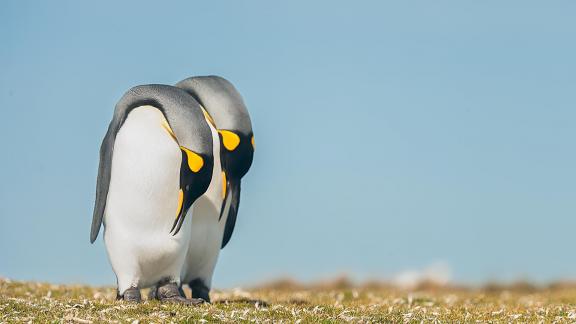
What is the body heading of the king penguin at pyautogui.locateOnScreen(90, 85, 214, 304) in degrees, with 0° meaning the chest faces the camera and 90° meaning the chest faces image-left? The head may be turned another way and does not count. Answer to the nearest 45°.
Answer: approximately 315°

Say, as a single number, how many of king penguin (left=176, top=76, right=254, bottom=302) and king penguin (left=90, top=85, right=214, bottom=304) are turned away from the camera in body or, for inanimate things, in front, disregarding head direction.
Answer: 0

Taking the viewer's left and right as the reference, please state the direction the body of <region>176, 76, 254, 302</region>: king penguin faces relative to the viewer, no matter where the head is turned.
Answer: facing the viewer and to the right of the viewer

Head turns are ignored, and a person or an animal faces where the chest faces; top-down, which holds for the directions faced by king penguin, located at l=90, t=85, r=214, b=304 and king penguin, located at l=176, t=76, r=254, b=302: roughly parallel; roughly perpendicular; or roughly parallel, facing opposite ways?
roughly parallel

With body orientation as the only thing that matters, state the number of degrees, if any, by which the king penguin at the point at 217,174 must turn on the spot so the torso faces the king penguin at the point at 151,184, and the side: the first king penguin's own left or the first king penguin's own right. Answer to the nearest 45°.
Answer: approximately 90° to the first king penguin's own right
